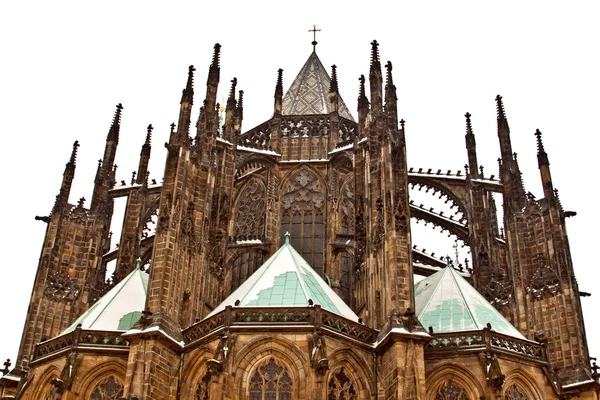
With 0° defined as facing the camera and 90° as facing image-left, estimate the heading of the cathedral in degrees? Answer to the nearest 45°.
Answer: approximately 180°
